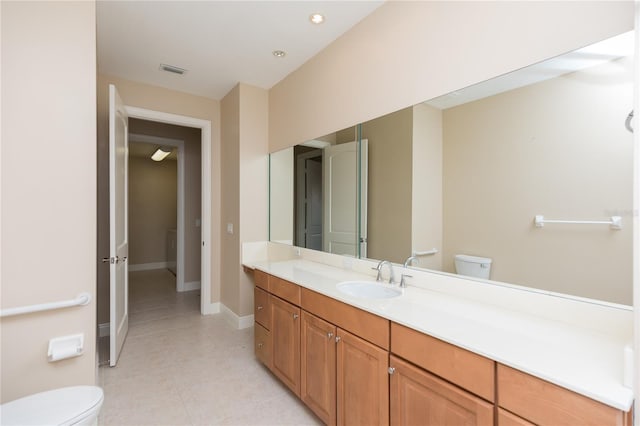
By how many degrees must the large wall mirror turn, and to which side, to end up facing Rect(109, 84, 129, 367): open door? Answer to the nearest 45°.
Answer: approximately 45° to its right

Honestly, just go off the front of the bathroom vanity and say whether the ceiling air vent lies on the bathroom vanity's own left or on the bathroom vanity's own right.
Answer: on the bathroom vanity's own right

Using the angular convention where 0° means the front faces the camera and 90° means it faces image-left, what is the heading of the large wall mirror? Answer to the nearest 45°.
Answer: approximately 45°
